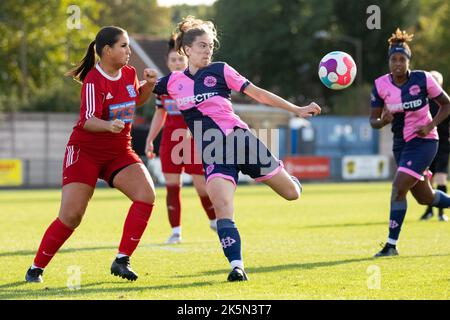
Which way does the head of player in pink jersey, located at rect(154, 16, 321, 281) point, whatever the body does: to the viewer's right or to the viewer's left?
to the viewer's right

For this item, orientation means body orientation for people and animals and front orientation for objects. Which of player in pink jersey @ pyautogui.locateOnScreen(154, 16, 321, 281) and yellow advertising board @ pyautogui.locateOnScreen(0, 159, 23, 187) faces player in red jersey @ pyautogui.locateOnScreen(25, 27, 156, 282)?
the yellow advertising board

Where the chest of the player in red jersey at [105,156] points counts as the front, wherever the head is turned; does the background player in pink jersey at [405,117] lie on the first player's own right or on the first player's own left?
on the first player's own left

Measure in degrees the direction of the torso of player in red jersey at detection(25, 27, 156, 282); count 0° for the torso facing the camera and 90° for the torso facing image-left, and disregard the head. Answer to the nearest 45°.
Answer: approximately 315°

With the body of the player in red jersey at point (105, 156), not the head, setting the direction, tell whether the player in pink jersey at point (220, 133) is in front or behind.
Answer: in front

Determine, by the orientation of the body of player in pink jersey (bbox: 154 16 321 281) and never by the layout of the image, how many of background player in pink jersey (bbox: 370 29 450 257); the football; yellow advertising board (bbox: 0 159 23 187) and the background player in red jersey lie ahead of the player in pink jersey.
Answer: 0

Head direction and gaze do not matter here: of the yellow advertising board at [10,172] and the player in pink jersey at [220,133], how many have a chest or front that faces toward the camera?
2

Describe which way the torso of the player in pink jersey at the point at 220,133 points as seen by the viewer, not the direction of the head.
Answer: toward the camera

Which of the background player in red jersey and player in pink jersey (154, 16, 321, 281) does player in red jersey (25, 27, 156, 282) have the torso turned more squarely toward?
the player in pink jersey

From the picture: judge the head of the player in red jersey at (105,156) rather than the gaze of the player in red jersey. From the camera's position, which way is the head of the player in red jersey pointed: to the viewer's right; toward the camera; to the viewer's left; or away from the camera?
to the viewer's right

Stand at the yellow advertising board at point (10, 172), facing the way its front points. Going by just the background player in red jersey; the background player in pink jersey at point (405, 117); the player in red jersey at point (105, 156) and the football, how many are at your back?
0

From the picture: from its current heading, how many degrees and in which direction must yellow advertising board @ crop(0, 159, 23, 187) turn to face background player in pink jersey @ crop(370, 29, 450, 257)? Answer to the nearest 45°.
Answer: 0° — it already faces them

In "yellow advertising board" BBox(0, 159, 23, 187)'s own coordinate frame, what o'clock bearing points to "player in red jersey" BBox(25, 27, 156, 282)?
The player in red jersey is roughly at 12 o'clock from the yellow advertising board.

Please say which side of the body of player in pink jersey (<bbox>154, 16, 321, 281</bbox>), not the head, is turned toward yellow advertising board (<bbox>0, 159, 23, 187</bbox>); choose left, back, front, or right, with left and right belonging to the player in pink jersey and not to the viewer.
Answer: back

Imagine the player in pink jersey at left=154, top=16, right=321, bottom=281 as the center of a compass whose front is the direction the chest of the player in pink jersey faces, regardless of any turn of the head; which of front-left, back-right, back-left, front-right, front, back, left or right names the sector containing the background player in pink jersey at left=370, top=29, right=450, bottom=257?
back-left
